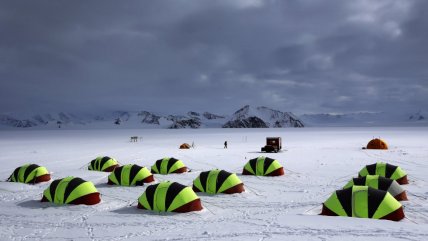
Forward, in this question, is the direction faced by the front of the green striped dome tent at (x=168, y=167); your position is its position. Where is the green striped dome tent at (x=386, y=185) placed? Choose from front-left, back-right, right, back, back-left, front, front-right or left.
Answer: front-right

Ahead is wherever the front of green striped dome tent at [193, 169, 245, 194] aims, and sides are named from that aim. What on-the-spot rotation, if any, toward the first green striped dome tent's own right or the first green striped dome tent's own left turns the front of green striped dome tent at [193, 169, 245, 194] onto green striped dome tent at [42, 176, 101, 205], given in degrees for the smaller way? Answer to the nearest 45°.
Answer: approximately 180°

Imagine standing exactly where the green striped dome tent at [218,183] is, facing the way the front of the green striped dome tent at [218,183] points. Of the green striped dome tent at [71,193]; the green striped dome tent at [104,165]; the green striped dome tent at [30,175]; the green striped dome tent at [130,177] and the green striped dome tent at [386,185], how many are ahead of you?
1

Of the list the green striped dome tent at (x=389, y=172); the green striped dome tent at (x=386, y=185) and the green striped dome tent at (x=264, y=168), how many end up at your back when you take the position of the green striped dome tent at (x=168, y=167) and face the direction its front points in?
0

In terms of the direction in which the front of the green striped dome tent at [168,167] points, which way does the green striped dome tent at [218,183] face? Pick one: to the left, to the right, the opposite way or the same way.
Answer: the same way

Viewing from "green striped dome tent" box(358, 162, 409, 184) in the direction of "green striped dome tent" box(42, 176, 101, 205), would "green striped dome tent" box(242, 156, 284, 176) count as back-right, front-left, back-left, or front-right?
front-right

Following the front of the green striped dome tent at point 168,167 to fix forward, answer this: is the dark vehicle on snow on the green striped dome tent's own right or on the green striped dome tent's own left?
on the green striped dome tent's own left

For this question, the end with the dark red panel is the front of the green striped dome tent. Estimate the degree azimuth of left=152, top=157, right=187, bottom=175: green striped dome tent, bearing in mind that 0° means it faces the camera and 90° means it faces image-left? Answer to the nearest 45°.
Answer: approximately 270°

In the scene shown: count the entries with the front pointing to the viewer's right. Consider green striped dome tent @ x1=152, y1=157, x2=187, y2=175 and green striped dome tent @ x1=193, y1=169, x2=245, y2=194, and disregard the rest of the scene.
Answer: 2

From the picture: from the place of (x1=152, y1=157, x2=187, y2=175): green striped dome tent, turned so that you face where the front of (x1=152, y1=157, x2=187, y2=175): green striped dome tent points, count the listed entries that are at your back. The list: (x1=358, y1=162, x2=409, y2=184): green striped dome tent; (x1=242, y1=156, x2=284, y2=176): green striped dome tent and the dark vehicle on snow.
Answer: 0
